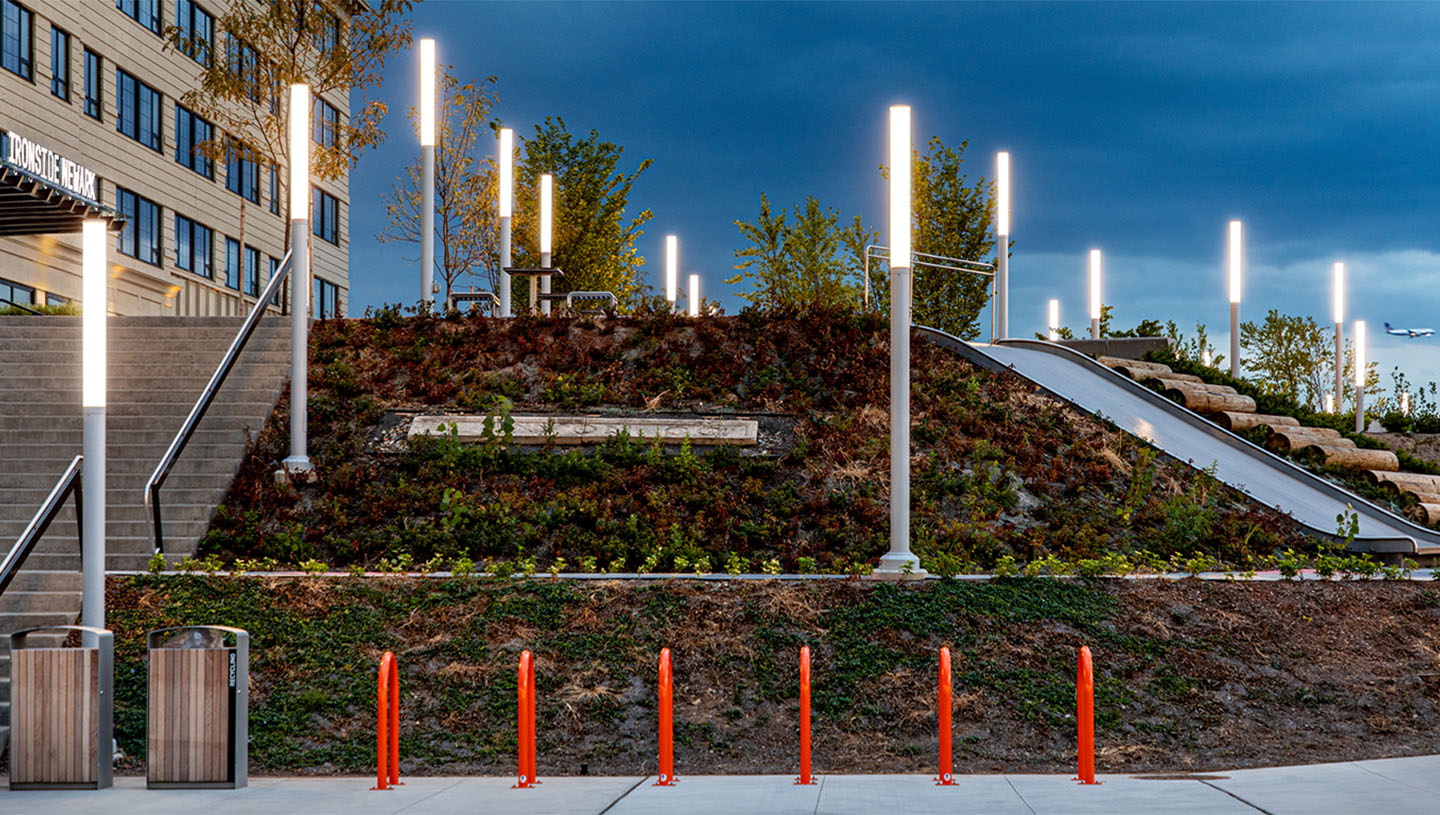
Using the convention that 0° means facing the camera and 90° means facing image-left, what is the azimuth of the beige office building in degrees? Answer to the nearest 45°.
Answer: approximately 315°

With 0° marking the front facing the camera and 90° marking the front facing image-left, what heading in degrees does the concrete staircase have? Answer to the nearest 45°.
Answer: approximately 0°

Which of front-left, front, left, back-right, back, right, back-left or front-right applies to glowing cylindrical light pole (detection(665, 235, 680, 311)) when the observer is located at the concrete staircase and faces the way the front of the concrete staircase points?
back-left

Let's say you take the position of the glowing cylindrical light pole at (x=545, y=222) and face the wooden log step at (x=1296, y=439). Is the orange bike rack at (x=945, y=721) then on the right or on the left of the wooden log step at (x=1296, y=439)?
right

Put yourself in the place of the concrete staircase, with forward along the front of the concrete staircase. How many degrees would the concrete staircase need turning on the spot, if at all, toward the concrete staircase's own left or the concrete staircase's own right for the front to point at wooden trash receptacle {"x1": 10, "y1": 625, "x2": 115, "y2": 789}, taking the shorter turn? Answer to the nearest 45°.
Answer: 0° — it already faces it

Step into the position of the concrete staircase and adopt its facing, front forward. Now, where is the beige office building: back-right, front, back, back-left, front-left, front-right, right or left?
back
